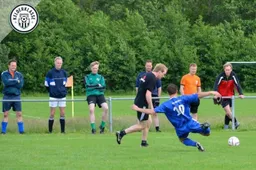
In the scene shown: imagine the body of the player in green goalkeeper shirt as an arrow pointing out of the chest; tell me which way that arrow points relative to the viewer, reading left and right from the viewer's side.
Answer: facing the viewer

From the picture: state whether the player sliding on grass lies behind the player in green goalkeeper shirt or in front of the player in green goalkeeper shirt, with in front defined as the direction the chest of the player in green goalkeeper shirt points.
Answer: in front
